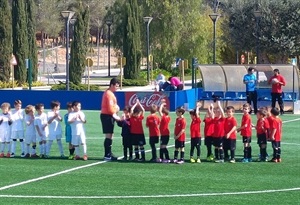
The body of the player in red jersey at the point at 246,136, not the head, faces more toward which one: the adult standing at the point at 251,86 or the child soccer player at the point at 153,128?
the child soccer player

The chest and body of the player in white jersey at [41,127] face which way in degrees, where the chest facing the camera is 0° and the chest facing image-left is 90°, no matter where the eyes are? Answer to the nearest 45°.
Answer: approximately 315°

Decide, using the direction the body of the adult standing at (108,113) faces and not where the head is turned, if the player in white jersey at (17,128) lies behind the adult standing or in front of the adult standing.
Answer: behind

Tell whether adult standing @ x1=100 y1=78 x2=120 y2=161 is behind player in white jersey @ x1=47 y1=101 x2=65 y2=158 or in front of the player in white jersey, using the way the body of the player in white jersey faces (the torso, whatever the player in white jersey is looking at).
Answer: in front

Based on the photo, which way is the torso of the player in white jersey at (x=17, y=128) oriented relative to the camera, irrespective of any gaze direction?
toward the camera

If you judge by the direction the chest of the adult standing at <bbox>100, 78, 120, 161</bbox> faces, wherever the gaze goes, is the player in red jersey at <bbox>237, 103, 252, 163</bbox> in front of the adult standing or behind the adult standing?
in front
